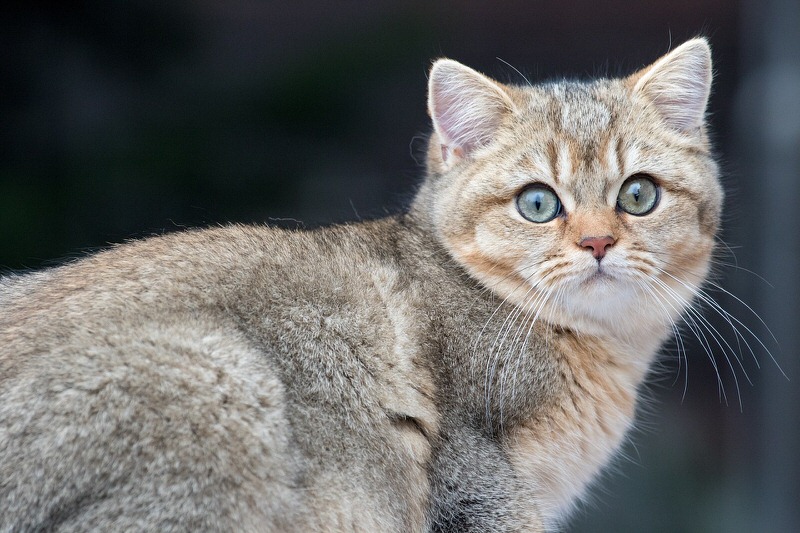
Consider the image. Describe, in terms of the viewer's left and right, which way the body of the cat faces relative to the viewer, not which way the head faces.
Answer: facing to the right of the viewer
